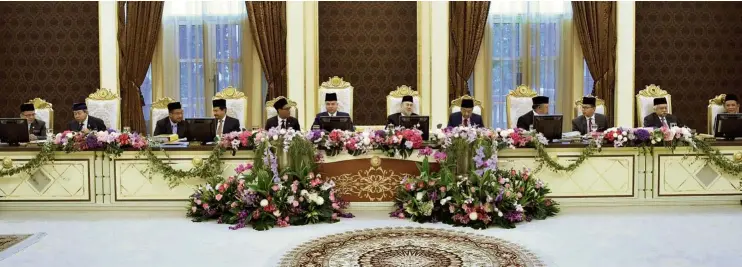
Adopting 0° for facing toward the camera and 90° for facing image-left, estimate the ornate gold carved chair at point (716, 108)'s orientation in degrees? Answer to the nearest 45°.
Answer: approximately 0°

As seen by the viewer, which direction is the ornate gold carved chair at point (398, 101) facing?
toward the camera

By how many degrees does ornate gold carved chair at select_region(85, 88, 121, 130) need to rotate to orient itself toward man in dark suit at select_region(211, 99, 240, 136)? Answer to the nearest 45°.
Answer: approximately 45° to its left

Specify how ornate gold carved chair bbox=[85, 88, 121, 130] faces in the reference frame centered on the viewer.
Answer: facing the viewer

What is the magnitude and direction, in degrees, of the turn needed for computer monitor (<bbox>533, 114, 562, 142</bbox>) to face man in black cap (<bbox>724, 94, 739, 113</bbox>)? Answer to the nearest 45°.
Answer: approximately 45° to its right

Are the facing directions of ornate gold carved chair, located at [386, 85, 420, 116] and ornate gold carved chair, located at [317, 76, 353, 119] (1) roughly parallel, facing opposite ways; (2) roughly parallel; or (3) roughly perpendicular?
roughly parallel

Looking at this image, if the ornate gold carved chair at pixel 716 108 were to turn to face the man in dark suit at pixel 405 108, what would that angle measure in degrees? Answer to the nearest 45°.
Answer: approximately 45° to its right

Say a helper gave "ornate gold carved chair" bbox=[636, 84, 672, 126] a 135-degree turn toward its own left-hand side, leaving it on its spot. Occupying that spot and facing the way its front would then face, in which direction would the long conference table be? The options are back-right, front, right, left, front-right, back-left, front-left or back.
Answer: back

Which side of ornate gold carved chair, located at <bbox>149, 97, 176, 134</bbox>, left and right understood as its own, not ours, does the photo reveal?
front

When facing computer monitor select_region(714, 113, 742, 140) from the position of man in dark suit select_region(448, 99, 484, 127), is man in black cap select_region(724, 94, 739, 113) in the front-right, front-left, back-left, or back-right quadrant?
front-left

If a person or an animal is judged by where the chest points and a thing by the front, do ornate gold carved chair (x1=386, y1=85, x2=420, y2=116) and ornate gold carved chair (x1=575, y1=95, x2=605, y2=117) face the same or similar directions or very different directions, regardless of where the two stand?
same or similar directions

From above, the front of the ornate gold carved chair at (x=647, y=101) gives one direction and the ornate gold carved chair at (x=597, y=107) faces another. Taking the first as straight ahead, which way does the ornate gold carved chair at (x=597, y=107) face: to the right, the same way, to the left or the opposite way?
the same way

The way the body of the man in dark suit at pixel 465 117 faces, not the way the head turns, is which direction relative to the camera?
toward the camera

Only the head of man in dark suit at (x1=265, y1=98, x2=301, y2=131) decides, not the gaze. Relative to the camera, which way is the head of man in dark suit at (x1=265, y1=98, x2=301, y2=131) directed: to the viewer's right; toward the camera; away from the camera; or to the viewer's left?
toward the camera

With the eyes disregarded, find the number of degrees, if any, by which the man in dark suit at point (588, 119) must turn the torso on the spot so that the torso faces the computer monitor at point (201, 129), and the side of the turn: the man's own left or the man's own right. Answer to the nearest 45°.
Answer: approximately 45° to the man's own right

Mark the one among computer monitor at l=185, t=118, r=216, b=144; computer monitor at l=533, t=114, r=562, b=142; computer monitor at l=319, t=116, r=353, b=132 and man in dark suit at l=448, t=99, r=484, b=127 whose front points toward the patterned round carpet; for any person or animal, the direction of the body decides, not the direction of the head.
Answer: the man in dark suit

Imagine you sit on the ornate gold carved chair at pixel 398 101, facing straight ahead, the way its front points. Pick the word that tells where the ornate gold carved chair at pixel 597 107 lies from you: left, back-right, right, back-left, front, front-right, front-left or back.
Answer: left

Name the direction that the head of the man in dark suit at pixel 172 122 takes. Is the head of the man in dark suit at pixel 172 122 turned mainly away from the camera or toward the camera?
toward the camera
